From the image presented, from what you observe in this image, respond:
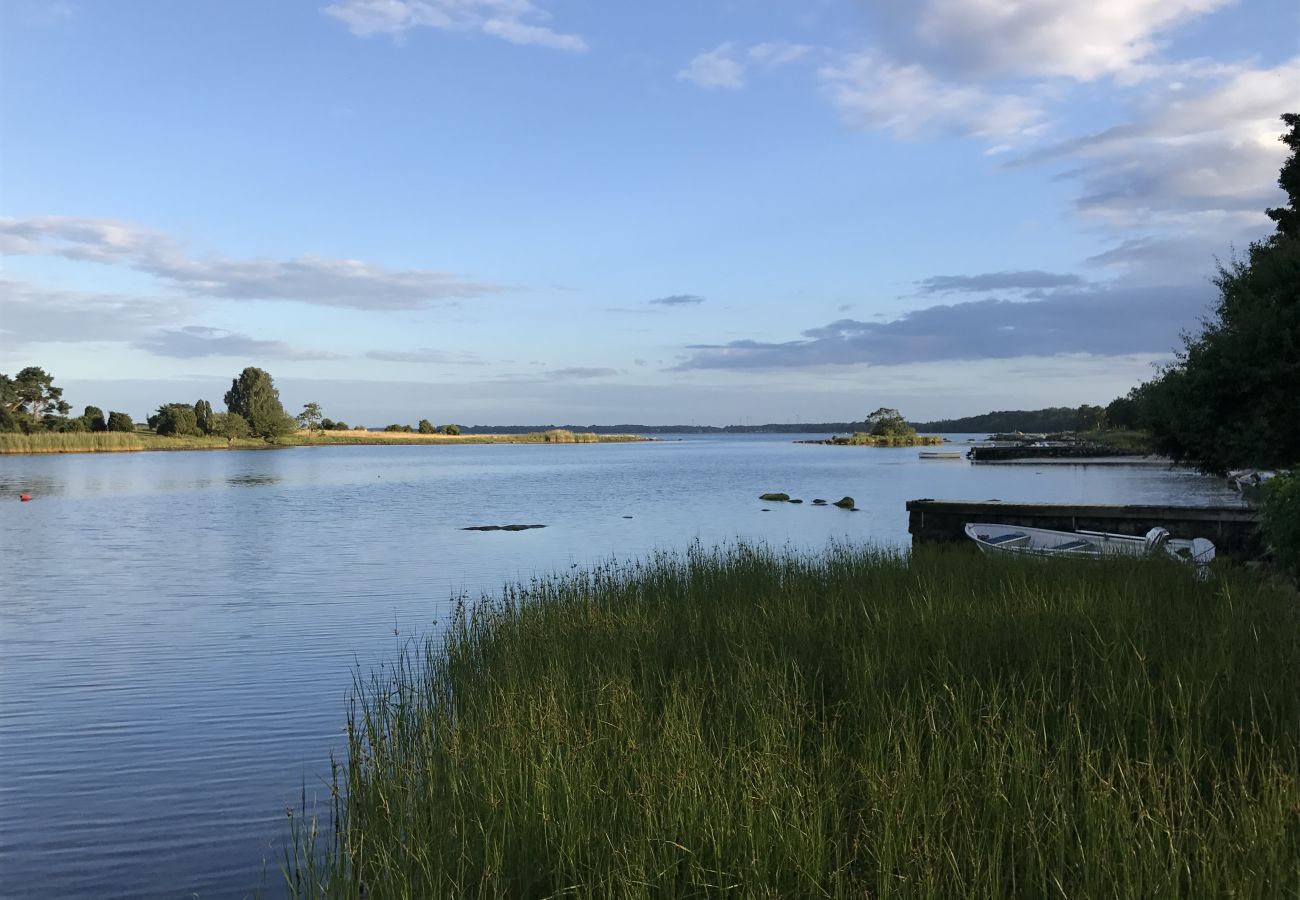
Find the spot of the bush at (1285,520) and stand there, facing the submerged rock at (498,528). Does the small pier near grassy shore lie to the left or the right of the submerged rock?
right

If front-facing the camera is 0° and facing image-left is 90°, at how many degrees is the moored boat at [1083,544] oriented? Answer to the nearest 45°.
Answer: approximately 90°

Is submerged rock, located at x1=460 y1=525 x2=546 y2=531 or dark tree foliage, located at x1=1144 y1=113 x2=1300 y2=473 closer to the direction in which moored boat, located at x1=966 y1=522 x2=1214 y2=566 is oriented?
the submerged rock

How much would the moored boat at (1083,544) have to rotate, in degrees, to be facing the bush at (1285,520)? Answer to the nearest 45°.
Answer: approximately 135° to its left
